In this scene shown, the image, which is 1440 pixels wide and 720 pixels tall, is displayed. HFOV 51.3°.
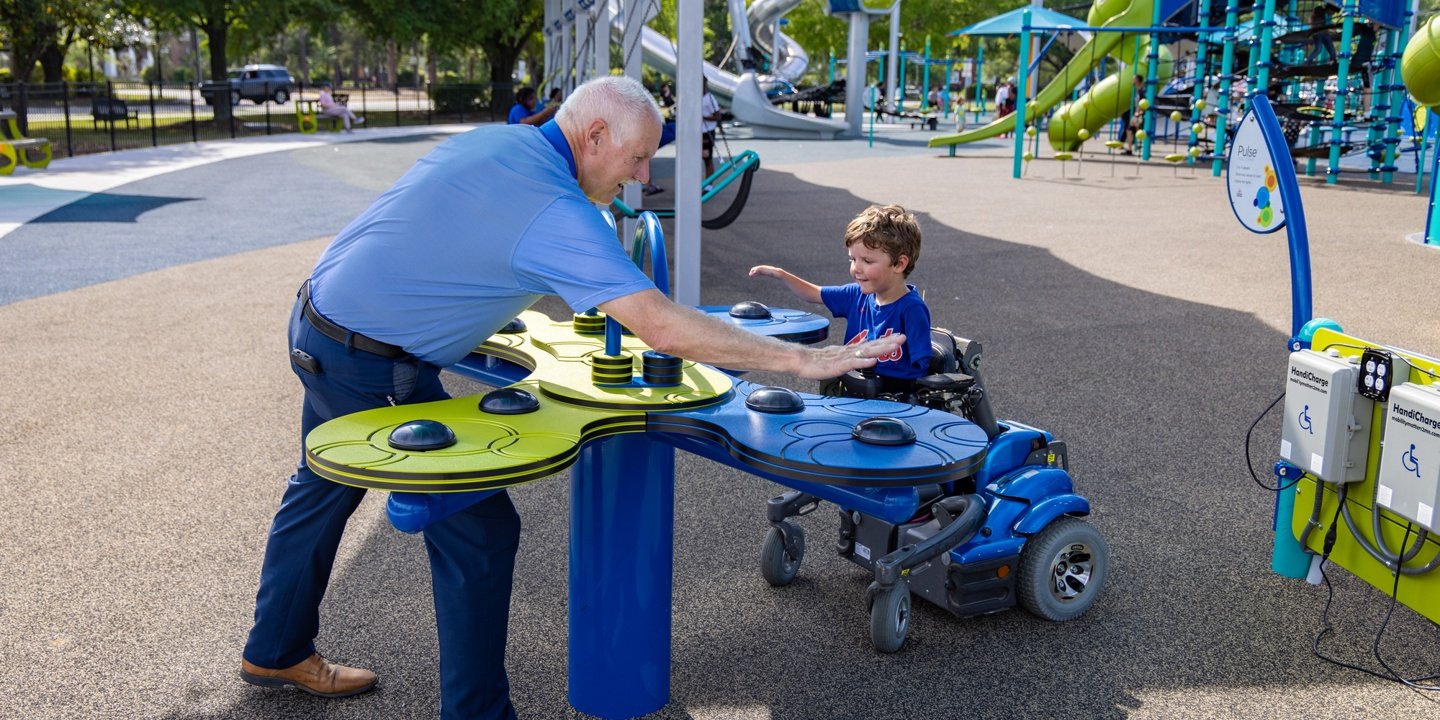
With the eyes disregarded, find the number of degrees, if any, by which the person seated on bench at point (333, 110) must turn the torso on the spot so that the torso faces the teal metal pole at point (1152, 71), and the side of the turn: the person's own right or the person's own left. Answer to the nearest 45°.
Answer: approximately 45° to the person's own right

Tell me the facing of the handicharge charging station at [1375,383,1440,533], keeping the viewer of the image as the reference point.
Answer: facing the viewer and to the left of the viewer

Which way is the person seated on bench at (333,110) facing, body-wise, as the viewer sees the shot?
to the viewer's right

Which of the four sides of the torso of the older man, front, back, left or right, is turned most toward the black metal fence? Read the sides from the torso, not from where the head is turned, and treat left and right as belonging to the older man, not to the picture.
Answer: left

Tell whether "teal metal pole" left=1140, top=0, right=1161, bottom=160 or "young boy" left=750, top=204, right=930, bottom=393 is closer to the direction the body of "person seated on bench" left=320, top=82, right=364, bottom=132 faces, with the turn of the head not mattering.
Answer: the teal metal pole

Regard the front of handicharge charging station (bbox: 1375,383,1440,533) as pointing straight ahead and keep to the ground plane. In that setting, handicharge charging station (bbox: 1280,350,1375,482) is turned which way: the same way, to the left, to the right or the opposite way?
the same way

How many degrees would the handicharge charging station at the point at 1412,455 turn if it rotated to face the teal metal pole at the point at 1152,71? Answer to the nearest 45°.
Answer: approximately 135° to its right

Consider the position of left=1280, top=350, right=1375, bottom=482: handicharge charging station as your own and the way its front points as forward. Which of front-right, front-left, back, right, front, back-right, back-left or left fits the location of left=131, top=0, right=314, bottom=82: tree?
right

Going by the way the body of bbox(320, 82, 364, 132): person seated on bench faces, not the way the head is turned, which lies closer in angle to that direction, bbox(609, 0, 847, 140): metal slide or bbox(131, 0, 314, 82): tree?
the metal slide

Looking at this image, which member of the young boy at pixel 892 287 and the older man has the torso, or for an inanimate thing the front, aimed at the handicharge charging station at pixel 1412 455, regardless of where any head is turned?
the older man

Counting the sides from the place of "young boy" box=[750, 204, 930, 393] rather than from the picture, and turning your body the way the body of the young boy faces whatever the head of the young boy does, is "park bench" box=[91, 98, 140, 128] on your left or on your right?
on your right

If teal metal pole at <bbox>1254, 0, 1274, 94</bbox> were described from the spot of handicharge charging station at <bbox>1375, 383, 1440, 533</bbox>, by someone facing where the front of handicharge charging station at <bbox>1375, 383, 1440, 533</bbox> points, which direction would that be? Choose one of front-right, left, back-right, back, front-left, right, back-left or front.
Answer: back-right

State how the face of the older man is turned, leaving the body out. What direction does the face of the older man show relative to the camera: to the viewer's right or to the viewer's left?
to the viewer's right
